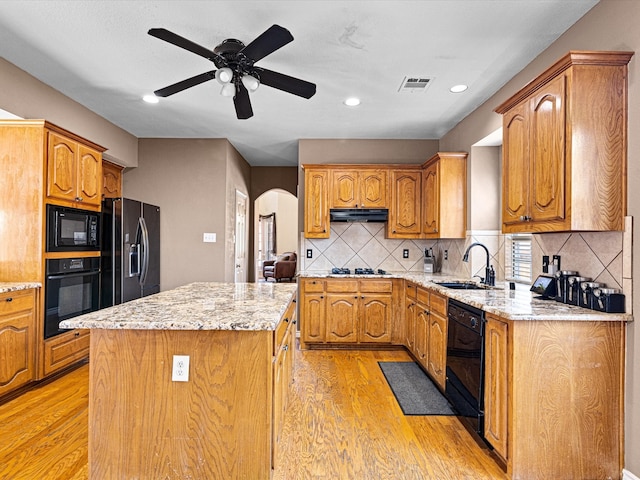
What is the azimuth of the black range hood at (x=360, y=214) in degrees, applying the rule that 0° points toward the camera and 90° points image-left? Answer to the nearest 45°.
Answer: approximately 0°

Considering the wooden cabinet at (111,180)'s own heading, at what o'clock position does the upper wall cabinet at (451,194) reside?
The upper wall cabinet is roughly at 12 o'clock from the wooden cabinet.

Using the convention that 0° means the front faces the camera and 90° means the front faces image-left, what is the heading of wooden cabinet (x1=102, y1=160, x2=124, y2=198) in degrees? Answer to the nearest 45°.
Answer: approximately 315°

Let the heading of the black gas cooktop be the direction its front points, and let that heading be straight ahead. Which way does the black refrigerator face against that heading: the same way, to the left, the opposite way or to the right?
to the left

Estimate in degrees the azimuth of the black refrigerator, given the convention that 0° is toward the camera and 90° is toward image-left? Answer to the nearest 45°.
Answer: approximately 315°

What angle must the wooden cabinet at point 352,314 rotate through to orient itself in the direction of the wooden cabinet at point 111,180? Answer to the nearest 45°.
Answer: approximately 90° to its right

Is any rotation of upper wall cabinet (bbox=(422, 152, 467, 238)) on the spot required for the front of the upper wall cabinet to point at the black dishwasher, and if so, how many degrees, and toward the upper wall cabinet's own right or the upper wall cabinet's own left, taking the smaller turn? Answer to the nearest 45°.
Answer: approximately 45° to the upper wall cabinet's own left

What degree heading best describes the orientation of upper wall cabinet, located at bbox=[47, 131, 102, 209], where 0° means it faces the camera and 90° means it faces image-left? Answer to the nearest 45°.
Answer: approximately 315°
